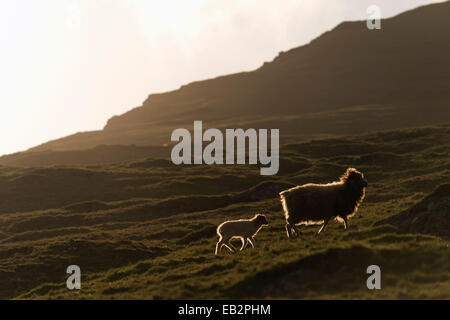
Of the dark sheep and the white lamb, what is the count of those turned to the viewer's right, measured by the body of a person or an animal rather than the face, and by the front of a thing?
2

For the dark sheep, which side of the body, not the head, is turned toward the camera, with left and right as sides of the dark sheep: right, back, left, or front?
right

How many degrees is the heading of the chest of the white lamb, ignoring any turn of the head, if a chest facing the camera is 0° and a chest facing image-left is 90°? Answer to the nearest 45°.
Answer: approximately 270°

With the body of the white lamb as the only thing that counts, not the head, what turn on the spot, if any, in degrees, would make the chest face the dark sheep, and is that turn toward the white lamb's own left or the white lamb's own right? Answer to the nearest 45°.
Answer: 0° — it already faces it

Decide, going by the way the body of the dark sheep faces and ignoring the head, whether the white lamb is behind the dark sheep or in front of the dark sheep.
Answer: behind
